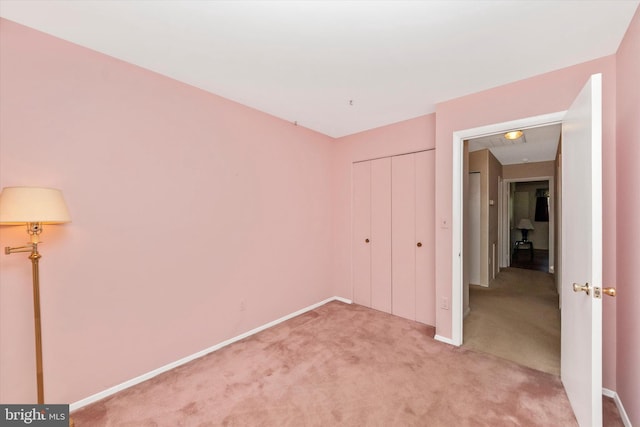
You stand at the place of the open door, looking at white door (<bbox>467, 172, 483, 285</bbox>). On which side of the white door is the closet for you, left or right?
left

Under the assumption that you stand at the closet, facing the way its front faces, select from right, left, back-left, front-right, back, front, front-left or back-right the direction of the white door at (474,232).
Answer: back

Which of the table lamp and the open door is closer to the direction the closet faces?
the open door

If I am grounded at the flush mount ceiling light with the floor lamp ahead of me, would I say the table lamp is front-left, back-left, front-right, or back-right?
back-right

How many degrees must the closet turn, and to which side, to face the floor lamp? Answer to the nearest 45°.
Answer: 0° — it already faces it

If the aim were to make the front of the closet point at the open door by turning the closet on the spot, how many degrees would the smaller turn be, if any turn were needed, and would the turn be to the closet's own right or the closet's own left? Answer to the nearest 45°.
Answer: approximately 90° to the closet's own left

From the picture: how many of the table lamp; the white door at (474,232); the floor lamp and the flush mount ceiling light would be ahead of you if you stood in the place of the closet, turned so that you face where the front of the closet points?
1

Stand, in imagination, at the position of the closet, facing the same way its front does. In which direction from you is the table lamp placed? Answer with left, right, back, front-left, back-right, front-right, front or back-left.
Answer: back

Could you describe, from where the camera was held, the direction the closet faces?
facing the viewer and to the left of the viewer
